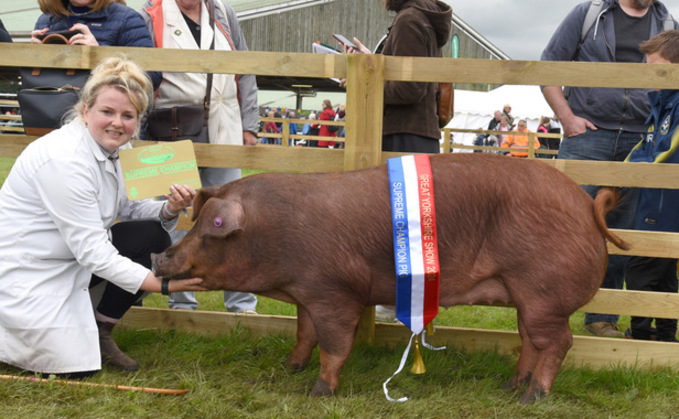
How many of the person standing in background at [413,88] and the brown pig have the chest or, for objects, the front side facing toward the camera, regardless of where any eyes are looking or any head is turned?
0

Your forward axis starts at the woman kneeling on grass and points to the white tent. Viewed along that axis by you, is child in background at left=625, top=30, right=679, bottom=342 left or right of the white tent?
right

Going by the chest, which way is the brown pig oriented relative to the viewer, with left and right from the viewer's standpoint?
facing to the left of the viewer
